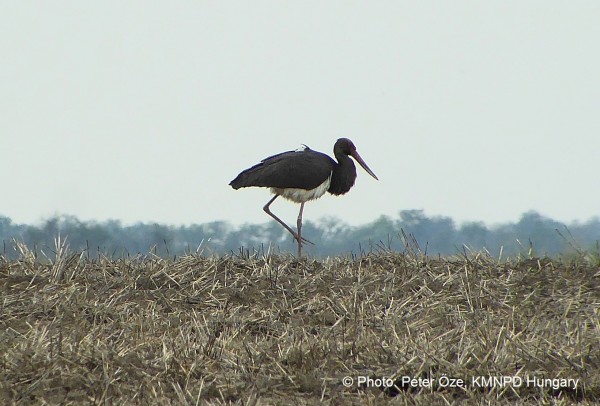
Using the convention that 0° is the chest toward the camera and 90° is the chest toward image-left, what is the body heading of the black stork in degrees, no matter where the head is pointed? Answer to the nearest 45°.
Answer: approximately 270°
